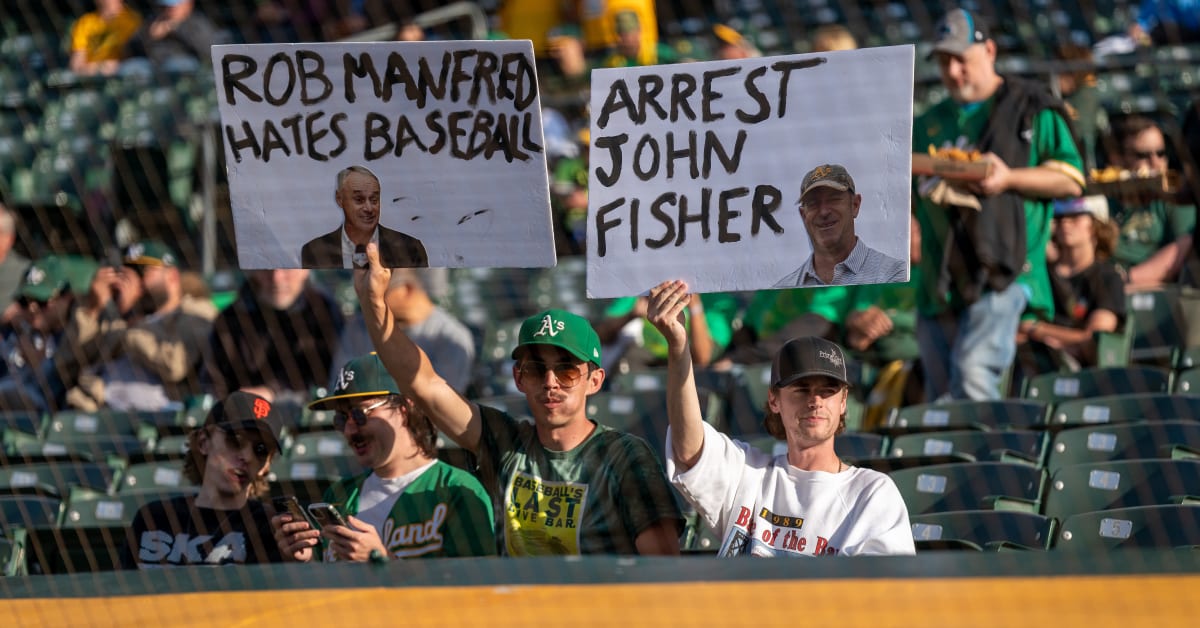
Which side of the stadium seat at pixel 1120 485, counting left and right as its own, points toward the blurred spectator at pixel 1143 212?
back

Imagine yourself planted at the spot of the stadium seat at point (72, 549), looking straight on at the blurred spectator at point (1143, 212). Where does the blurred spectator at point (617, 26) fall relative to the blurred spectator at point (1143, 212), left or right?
left

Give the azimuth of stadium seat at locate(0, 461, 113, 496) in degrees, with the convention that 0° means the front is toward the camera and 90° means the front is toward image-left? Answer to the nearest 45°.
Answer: approximately 0°

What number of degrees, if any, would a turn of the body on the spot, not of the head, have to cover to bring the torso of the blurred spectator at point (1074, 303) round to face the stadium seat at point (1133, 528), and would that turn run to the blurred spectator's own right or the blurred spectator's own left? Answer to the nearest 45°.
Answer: approximately 45° to the blurred spectator's own left

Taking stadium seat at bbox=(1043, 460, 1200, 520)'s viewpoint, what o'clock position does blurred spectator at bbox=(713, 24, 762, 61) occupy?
The blurred spectator is roughly at 5 o'clock from the stadium seat.
